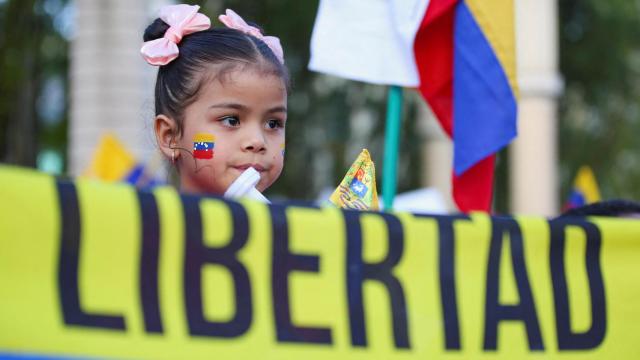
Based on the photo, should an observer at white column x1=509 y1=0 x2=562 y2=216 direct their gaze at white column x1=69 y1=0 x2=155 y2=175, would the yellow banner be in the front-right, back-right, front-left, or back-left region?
front-left

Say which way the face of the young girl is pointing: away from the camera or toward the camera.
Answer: toward the camera
